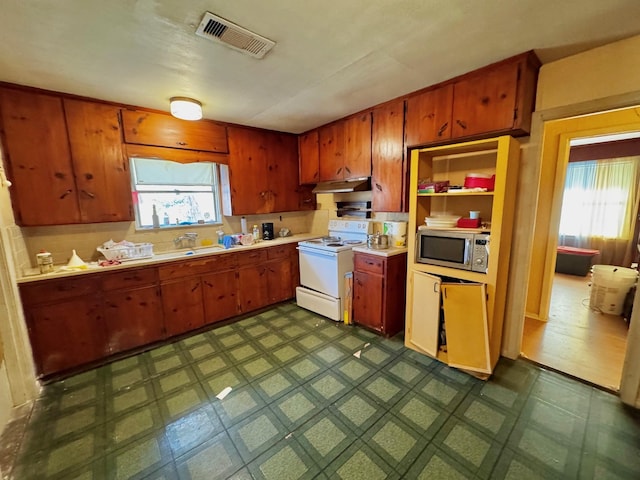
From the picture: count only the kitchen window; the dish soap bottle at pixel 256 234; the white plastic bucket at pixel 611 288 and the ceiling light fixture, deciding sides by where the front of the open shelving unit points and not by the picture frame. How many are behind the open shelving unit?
1

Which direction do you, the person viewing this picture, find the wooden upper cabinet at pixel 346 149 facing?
facing the viewer and to the left of the viewer

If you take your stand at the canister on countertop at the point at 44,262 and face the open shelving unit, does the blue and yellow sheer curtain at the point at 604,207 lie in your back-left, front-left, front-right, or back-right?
front-left

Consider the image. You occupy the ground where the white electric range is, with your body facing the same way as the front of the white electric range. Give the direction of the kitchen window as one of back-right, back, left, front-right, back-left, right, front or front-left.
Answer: front-right

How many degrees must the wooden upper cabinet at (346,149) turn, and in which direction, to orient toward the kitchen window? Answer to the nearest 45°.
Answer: approximately 45° to its right

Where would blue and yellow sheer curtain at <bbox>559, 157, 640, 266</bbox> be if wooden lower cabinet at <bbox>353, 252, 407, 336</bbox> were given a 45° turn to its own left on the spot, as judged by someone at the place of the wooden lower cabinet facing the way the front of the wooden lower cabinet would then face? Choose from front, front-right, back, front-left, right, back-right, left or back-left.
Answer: back-left

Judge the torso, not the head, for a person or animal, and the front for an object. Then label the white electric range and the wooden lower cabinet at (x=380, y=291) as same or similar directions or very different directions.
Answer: same or similar directions

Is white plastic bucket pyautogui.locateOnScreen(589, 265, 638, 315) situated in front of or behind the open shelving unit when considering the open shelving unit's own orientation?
behind

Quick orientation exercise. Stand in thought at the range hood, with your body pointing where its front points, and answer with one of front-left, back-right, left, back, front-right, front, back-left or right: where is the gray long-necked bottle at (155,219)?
front-right

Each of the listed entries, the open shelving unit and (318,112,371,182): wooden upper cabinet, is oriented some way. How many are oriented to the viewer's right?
0

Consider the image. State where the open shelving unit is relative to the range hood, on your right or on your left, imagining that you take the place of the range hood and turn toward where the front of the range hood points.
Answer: on your left

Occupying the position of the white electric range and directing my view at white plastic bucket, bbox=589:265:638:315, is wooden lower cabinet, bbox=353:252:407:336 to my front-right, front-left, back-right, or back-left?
front-right

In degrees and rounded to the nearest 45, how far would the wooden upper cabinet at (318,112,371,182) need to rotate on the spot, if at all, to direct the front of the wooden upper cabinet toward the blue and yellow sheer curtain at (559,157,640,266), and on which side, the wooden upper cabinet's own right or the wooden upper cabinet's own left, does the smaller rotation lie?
approximately 135° to the wooden upper cabinet's own left

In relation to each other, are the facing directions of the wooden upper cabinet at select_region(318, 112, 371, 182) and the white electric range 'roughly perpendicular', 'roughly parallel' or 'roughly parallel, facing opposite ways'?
roughly parallel

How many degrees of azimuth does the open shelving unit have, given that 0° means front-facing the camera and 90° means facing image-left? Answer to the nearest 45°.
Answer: approximately 45°

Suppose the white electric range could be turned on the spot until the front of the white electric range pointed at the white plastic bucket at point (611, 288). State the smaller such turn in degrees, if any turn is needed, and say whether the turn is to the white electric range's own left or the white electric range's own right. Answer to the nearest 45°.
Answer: approximately 135° to the white electric range's own left

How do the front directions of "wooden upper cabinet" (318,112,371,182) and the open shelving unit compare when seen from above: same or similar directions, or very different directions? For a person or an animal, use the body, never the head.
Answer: same or similar directions

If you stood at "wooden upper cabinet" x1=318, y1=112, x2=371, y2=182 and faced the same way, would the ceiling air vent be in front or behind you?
in front

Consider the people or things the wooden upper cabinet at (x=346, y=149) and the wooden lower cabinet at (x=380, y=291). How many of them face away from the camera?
0
